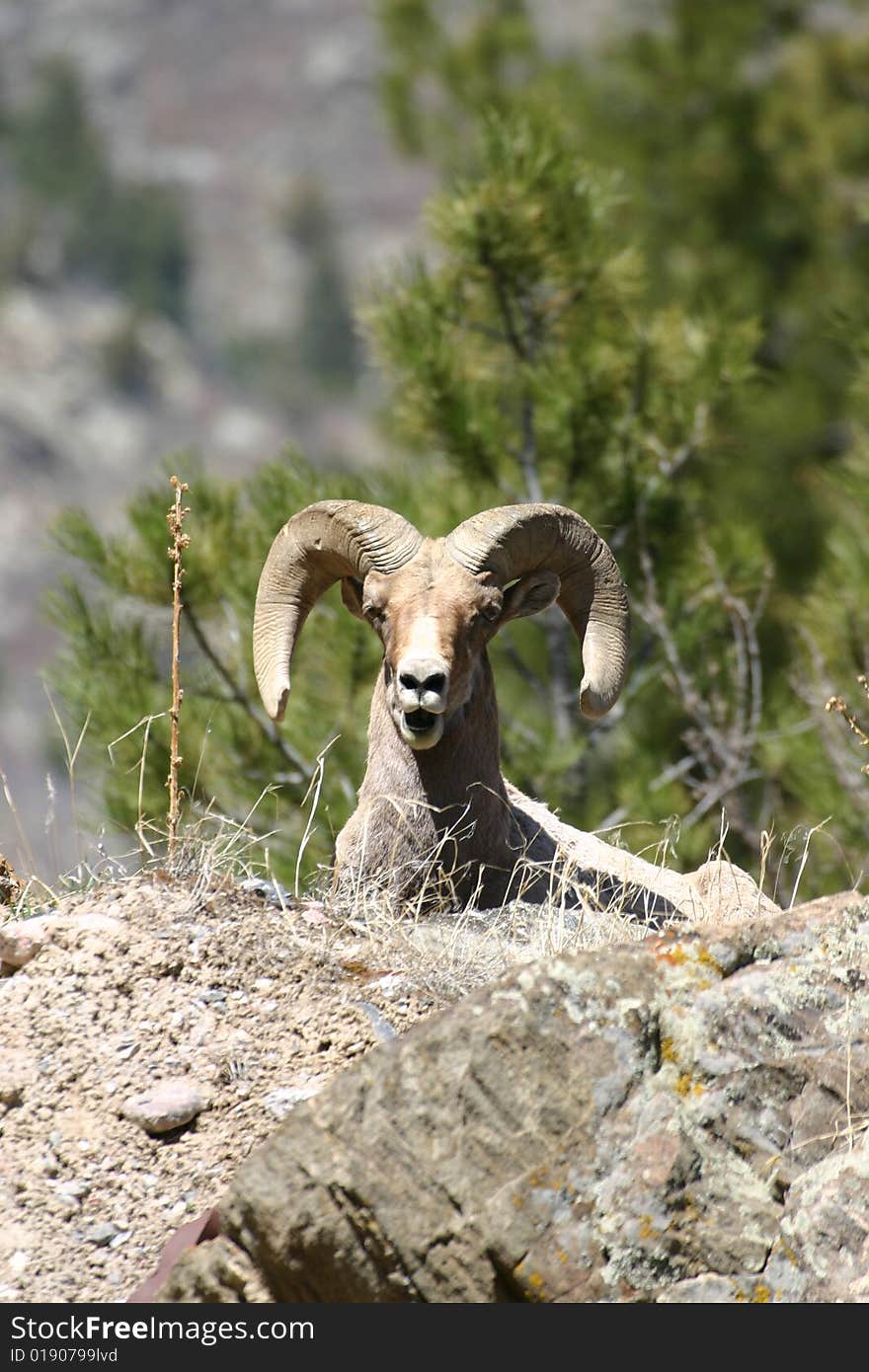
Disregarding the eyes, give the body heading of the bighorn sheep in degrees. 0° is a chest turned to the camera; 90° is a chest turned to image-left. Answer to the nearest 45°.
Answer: approximately 45°

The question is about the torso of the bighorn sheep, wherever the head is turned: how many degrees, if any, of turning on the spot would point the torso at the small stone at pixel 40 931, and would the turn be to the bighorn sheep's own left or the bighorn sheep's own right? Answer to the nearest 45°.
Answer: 0° — it already faces it

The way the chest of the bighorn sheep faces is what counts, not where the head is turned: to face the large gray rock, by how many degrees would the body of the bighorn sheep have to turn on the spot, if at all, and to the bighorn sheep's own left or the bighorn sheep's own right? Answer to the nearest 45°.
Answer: approximately 45° to the bighorn sheep's own left

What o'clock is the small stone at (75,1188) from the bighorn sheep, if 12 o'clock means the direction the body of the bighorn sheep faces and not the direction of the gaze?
The small stone is roughly at 11 o'clock from the bighorn sheep.

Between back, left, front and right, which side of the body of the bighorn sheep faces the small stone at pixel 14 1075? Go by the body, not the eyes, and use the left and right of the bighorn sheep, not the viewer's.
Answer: front

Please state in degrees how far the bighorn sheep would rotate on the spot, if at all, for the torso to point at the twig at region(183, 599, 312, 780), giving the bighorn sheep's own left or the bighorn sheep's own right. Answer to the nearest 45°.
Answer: approximately 135° to the bighorn sheep's own right

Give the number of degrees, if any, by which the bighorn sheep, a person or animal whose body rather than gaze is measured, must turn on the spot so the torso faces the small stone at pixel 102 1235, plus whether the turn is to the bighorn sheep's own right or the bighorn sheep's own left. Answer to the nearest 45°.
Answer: approximately 45° to the bighorn sheep's own left

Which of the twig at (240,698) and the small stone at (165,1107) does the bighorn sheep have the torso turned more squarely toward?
the small stone

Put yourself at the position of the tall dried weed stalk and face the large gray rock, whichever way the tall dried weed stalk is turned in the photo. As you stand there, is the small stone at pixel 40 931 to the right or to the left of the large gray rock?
right

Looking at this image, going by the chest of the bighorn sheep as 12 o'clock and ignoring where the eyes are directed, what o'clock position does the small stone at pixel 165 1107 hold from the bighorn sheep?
The small stone is roughly at 11 o'clock from the bighorn sheep.
